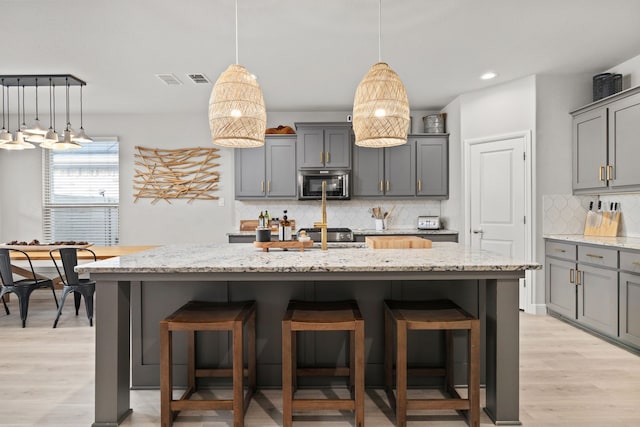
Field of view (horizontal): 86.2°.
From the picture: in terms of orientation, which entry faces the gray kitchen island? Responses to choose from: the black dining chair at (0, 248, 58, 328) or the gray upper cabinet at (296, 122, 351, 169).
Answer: the gray upper cabinet

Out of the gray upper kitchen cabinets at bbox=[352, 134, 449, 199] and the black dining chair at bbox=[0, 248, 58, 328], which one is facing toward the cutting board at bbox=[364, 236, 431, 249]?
the gray upper kitchen cabinets

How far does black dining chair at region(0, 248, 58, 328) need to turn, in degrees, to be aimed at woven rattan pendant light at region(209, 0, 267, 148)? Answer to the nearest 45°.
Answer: approximately 135° to its right

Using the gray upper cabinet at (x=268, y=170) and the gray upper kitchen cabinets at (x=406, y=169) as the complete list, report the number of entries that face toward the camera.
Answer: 2

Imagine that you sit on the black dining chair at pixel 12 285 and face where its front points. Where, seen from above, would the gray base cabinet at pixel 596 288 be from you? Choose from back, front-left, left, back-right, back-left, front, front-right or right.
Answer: right

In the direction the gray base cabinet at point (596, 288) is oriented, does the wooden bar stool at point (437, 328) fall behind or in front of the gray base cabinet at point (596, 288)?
in front

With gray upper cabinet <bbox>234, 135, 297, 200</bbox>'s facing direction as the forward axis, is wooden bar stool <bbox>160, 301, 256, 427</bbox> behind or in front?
in front

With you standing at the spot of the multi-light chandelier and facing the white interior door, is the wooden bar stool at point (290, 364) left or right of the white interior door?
right

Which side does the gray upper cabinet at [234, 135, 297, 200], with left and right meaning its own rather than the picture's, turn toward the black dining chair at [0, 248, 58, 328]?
right

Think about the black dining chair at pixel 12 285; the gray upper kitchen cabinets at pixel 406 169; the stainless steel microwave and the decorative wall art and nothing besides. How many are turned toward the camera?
3

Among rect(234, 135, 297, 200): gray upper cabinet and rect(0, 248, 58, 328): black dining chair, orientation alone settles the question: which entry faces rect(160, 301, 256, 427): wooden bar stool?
the gray upper cabinet

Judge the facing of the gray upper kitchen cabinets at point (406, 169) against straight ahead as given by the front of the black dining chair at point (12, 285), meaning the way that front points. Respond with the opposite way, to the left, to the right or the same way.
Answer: the opposite way

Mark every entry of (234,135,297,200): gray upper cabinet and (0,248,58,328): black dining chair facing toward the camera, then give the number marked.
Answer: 1

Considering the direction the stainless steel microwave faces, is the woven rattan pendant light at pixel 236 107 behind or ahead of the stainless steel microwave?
ahead

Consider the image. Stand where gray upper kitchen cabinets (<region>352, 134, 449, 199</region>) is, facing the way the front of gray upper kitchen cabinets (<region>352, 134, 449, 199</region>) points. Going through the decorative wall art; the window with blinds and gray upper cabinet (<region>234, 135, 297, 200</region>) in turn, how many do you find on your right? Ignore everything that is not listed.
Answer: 3
